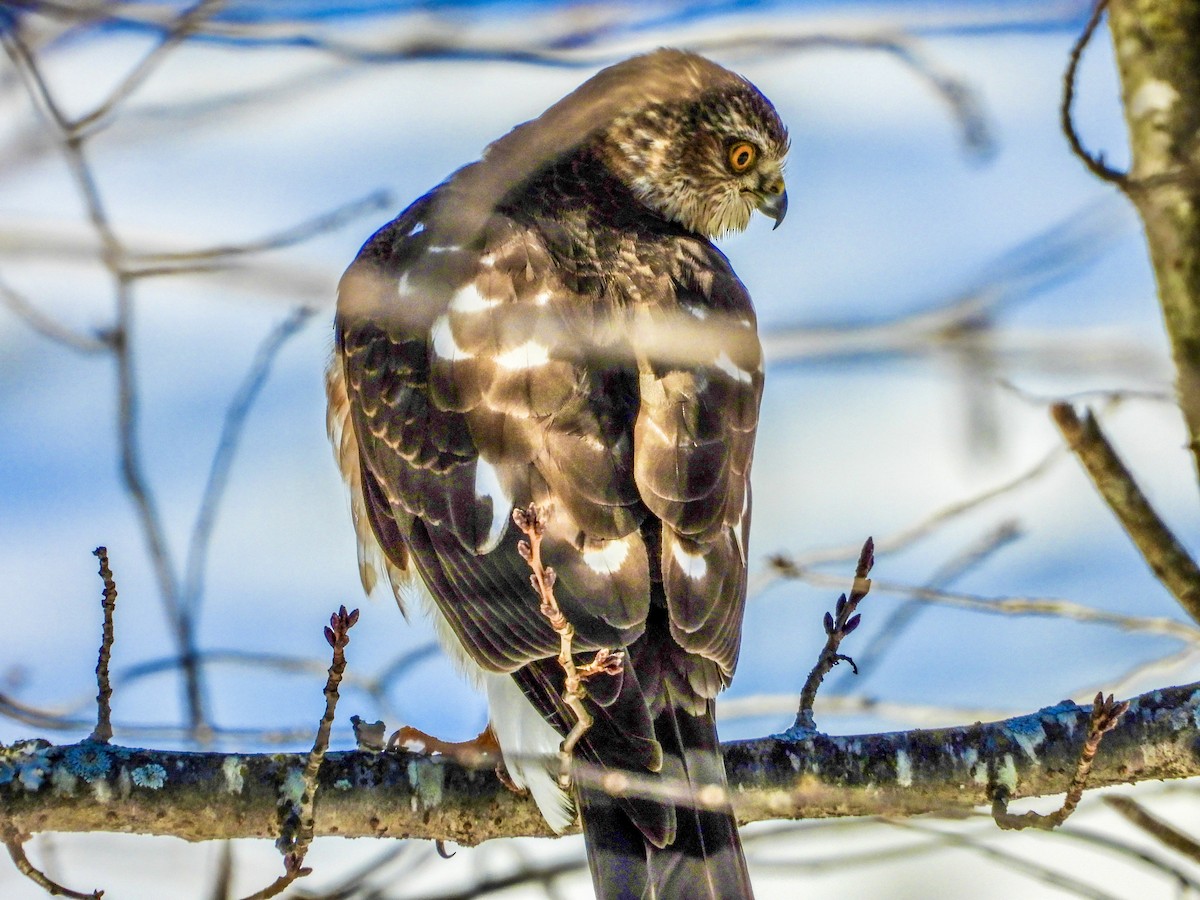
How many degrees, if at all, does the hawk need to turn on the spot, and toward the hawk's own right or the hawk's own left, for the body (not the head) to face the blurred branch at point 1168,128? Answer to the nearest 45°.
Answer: approximately 135° to the hawk's own right

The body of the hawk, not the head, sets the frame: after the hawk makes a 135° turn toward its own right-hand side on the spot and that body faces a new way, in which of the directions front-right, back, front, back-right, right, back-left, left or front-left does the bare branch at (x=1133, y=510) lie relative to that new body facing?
front

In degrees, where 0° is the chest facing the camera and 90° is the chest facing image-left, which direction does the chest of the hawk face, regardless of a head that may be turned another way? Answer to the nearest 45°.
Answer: approximately 135°
